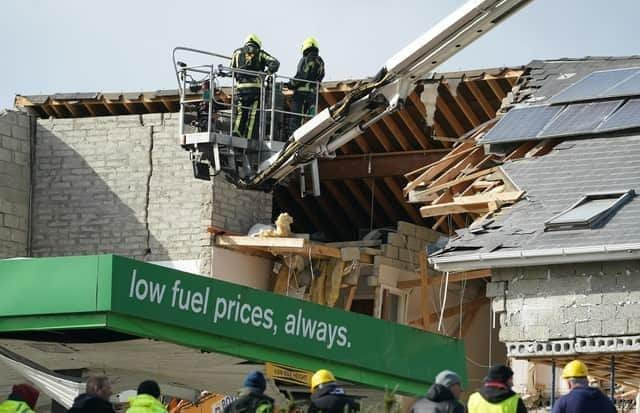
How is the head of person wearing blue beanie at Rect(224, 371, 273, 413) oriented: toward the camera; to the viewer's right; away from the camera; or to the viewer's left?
away from the camera

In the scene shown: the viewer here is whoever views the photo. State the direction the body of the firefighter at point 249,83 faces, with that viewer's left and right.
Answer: facing away from the viewer

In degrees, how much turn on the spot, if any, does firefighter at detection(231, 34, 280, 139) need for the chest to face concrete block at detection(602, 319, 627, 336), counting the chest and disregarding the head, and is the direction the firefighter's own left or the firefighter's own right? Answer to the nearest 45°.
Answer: approximately 135° to the firefighter's own right

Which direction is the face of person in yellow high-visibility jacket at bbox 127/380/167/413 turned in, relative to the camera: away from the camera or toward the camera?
away from the camera

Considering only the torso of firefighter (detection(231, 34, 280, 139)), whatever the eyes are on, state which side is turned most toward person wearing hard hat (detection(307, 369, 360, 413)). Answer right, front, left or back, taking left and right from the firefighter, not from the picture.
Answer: back

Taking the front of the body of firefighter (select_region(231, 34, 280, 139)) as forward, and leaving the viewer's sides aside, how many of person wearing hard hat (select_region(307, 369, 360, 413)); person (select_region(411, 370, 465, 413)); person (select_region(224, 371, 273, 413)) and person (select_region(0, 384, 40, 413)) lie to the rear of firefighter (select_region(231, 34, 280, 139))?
4

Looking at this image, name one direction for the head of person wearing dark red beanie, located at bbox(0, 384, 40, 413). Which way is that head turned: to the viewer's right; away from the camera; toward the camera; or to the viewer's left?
away from the camera

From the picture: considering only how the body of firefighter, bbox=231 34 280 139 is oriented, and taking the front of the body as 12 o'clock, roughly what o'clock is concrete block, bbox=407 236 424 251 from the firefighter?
The concrete block is roughly at 2 o'clock from the firefighter.

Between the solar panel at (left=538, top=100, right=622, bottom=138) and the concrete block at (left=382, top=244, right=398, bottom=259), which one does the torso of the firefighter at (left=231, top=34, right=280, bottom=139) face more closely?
the concrete block

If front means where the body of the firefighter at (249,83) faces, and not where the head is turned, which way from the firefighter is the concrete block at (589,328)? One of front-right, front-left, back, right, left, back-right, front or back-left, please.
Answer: back-right

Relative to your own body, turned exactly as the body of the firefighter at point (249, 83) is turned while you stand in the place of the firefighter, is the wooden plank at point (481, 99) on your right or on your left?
on your right

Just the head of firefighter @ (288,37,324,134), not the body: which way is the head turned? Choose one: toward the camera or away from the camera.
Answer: away from the camera
